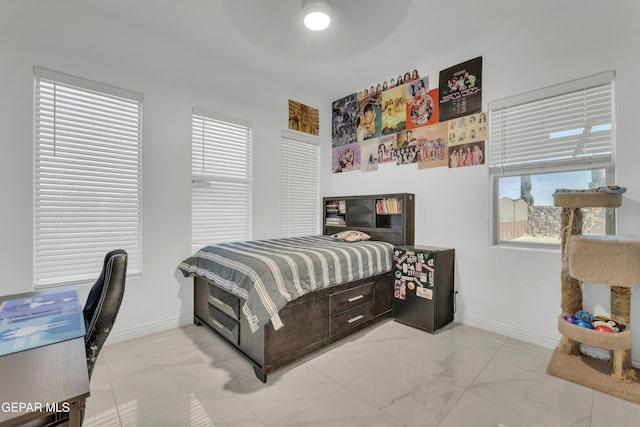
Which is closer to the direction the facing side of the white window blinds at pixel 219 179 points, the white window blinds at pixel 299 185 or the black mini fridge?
the black mini fridge

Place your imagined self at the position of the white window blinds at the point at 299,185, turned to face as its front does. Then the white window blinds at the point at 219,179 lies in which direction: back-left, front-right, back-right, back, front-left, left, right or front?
right

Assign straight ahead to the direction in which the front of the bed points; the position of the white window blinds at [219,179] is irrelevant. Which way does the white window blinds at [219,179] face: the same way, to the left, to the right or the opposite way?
to the left

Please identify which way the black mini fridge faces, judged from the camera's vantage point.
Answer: facing the viewer and to the left of the viewer

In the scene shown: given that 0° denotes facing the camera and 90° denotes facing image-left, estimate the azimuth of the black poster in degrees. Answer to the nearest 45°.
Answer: approximately 45°

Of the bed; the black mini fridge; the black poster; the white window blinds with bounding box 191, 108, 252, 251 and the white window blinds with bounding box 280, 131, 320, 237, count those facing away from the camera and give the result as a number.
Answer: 0

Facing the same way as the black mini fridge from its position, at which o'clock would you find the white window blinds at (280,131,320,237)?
The white window blinds is roughly at 2 o'clock from the black mini fridge.

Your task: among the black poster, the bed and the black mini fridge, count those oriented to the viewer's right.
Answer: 0

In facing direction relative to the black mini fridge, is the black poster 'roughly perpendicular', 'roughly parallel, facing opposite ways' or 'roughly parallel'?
roughly parallel

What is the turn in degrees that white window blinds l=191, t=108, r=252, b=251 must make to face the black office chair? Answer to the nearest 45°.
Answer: approximately 45° to its right

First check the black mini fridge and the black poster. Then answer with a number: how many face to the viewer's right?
0

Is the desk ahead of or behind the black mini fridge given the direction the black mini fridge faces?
ahead

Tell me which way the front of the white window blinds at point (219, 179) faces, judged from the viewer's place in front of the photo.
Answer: facing the viewer and to the right of the viewer

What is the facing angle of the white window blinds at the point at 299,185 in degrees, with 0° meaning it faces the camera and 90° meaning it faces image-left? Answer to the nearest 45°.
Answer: approximately 315°
